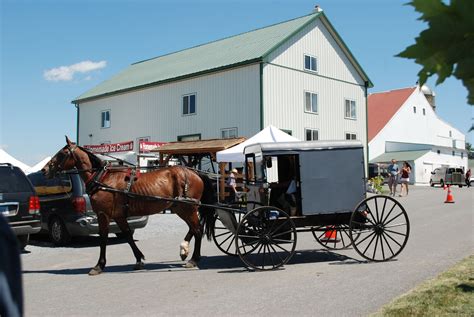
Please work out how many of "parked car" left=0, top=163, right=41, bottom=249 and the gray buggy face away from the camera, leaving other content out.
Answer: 1

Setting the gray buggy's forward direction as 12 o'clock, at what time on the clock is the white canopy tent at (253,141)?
The white canopy tent is roughly at 4 o'clock from the gray buggy.

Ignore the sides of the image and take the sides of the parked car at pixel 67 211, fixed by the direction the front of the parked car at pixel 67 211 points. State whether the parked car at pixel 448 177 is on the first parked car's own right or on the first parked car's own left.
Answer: on the first parked car's own right

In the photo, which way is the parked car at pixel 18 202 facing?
away from the camera

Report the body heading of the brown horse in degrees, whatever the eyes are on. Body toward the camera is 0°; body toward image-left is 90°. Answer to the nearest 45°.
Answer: approximately 90°

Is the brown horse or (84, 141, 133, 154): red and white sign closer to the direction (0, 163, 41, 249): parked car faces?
the red and white sign

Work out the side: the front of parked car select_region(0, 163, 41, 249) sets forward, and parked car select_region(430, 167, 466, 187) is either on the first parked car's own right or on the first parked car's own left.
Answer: on the first parked car's own right

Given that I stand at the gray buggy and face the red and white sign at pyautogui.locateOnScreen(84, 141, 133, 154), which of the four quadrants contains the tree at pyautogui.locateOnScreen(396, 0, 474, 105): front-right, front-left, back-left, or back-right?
back-left

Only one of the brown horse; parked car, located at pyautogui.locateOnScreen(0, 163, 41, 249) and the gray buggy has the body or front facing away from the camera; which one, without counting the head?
the parked car

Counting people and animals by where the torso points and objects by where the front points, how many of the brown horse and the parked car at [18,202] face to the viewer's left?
1

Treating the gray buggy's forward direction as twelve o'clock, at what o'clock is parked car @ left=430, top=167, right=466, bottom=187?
The parked car is roughly at 5 o'clock from the gray buggy.

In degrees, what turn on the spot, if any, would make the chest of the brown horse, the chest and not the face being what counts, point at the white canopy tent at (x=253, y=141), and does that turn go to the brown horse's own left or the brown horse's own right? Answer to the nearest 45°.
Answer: approximately 135° to the brown horse's own right

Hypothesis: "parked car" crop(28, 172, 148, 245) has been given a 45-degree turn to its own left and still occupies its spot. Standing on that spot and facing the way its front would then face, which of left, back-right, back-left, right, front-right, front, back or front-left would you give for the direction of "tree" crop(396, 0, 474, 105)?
left
